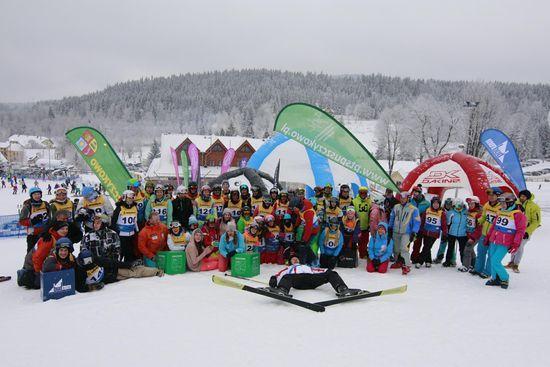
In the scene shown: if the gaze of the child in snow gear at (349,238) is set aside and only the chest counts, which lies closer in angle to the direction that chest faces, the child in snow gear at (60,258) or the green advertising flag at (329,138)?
the child in snow gear

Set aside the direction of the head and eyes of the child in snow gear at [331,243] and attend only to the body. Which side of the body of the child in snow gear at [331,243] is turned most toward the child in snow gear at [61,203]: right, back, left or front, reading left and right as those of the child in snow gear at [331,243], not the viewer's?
right

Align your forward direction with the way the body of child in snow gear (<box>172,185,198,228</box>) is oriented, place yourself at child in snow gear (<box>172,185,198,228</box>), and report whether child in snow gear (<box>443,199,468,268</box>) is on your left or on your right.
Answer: on your left

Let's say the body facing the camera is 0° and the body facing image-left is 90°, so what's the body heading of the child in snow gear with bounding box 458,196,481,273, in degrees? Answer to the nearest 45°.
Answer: approximately 45°

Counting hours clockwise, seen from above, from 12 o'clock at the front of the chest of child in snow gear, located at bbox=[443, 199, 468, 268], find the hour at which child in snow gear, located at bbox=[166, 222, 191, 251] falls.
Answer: child in snow gear, located at bbox=[166, 222, 191, 251] is roughly at 2 o'clock from child in snow gear, located at bbox=[443, 199, 468, 268].

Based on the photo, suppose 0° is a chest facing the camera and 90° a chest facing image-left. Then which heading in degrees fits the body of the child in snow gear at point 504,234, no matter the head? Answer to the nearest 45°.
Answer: approximately 45°

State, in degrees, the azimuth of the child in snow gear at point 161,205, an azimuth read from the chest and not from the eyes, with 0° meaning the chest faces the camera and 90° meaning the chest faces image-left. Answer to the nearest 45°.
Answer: approximately 0°

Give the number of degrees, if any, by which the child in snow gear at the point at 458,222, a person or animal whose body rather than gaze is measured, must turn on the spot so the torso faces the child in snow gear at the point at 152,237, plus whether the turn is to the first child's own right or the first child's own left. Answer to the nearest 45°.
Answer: approximately 45° to the first child's own right
